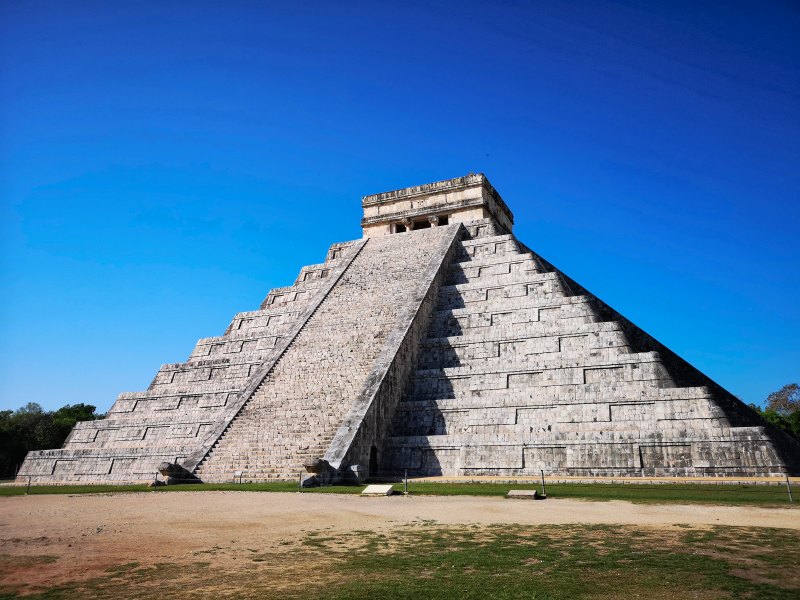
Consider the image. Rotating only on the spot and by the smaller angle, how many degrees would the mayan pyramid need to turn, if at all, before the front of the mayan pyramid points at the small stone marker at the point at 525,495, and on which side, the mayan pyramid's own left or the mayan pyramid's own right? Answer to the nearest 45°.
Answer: approximately 45° to the mayan pyramid's own left

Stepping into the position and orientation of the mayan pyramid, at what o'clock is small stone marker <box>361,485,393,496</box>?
The small stone marker is roughly at 11 o'clock from the mayan pyramid.

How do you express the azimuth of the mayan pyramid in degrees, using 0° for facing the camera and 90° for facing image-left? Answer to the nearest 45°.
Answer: approximately 45°
